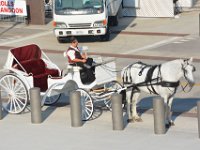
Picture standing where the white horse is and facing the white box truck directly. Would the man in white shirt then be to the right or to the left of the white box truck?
left

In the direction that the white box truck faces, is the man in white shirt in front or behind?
in front

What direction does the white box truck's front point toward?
toward the camera

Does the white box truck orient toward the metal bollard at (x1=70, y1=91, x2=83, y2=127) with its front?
yes

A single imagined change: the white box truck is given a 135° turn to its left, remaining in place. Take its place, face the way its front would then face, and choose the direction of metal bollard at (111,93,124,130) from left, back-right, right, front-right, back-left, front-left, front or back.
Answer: back-right

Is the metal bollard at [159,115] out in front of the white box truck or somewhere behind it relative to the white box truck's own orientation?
in front

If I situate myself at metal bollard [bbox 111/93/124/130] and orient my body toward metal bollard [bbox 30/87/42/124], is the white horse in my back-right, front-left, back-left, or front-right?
back-right

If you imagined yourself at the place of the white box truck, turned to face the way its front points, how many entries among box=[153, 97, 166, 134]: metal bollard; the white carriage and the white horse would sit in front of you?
3

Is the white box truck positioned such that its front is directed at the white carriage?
yes
